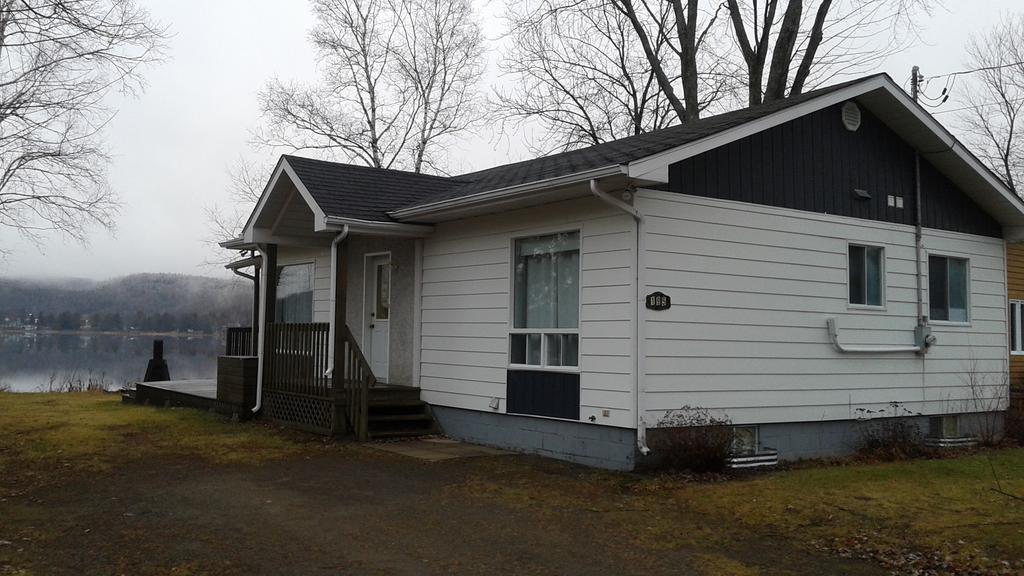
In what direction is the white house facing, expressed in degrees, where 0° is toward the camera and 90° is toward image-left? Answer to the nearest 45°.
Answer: approximately 45°

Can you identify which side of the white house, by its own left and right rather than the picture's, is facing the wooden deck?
right

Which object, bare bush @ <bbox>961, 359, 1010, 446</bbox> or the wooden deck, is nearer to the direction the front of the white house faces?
the wooden deck

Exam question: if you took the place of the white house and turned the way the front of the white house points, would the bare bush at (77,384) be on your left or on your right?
on your right

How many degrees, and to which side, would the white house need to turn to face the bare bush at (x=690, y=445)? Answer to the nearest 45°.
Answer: approximately 45° to its left
